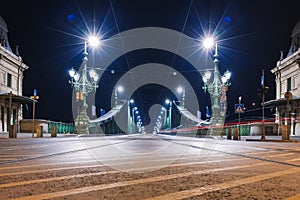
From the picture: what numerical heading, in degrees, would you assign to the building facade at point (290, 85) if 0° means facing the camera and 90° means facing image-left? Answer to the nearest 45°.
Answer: approximately 45°

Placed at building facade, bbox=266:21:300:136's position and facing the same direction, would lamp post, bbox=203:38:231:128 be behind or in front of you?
in front
